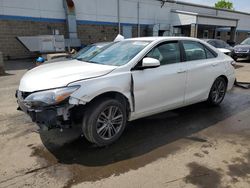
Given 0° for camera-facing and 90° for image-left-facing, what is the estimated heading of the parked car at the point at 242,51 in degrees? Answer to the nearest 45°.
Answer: approximately 45°

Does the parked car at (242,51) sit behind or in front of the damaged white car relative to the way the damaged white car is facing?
behind

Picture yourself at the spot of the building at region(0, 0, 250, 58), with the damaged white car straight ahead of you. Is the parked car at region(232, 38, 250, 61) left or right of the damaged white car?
left

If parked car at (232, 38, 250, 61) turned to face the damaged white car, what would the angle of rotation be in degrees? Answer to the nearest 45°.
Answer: approximately 45° to its left

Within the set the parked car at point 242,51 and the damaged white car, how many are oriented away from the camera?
0

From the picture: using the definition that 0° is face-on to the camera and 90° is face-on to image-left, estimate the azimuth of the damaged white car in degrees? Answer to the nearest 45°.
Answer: approximately 45°

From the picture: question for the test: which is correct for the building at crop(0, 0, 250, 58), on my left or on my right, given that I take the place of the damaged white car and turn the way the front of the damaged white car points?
on my right
